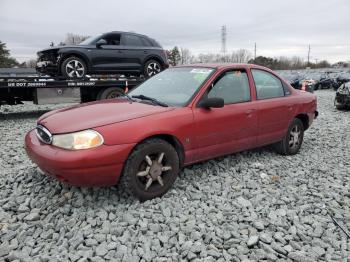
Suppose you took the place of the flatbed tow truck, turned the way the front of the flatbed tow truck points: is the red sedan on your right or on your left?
on your left

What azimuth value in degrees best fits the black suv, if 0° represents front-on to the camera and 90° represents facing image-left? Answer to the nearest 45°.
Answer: approximately 90°

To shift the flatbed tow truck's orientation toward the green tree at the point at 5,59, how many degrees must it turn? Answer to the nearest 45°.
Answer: approximately 90° to its right

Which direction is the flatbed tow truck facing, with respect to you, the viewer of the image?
facing to the left of the viewer

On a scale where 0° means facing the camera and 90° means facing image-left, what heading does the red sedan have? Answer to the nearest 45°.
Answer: approximately 45°

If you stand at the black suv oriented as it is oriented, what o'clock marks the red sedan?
The red sedan is roughly at 9 o'clock from the black suv.
